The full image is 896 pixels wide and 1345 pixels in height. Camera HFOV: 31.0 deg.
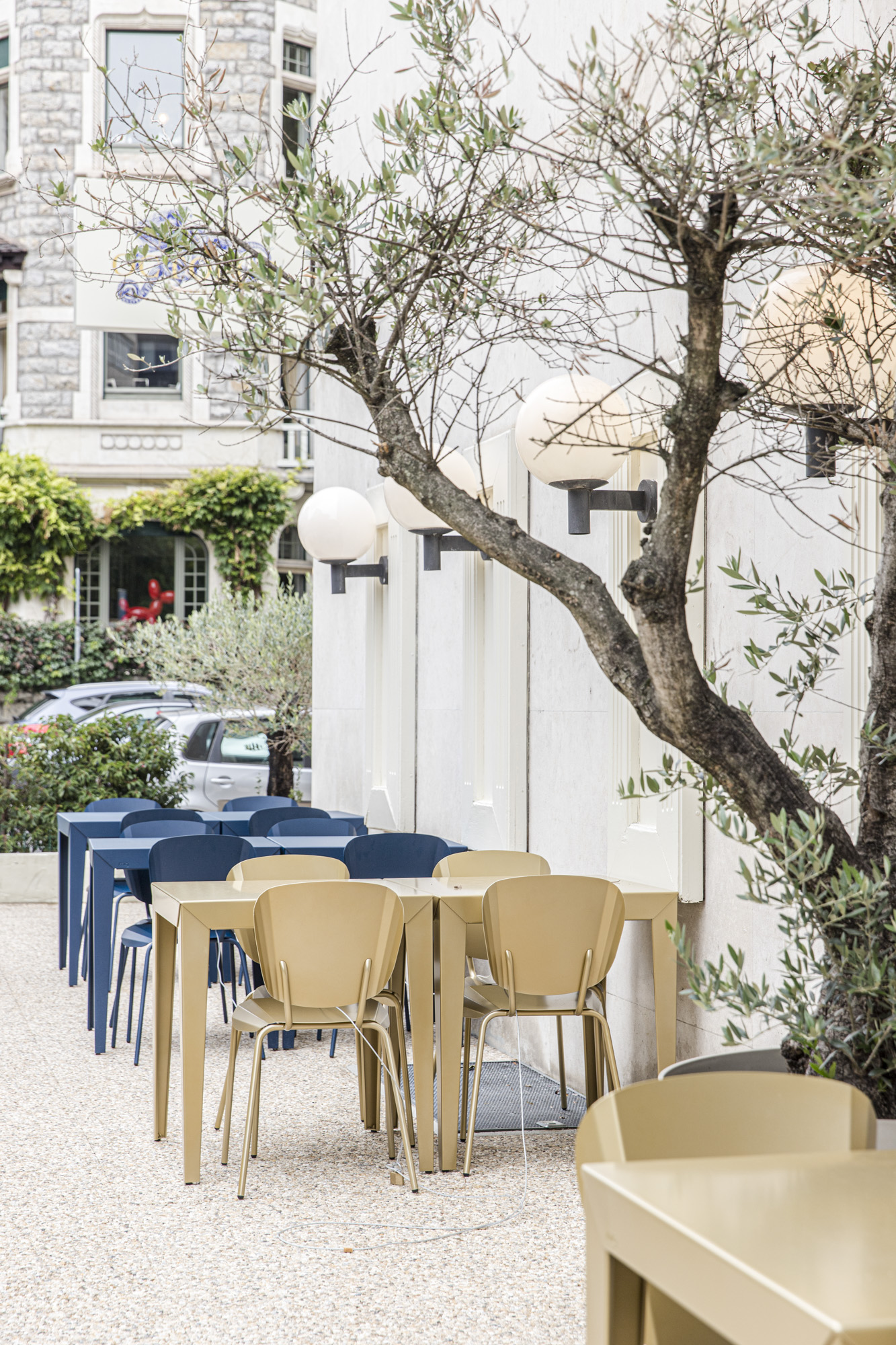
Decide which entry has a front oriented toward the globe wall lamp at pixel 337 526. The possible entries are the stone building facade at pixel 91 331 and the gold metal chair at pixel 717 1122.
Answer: the stone building facade

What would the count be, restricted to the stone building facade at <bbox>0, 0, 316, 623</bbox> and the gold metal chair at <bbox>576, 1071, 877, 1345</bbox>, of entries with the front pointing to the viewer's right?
0

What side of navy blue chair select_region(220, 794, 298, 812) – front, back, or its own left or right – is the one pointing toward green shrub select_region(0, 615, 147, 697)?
back

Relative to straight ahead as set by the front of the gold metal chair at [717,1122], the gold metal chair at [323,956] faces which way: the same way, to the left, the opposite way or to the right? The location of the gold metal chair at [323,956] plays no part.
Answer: the opposite way

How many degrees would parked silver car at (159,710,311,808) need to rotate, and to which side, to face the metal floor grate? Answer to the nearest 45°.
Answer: approximately 90° to its right

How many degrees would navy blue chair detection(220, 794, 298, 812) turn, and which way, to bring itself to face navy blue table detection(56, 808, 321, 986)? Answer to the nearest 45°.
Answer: approximately 45° to its right

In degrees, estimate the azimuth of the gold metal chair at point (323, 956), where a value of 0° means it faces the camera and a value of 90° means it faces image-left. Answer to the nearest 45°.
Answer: approximately 180°

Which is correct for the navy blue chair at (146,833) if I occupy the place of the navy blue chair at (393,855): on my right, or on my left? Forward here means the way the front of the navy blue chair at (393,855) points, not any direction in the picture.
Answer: on my left

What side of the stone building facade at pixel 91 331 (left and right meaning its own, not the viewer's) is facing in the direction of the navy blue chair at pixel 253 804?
front

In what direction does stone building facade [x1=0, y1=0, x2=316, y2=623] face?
toward the camera

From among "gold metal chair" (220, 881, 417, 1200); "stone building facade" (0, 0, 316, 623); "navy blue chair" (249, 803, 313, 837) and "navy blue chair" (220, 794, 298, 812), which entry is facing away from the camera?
the gold metal chair
